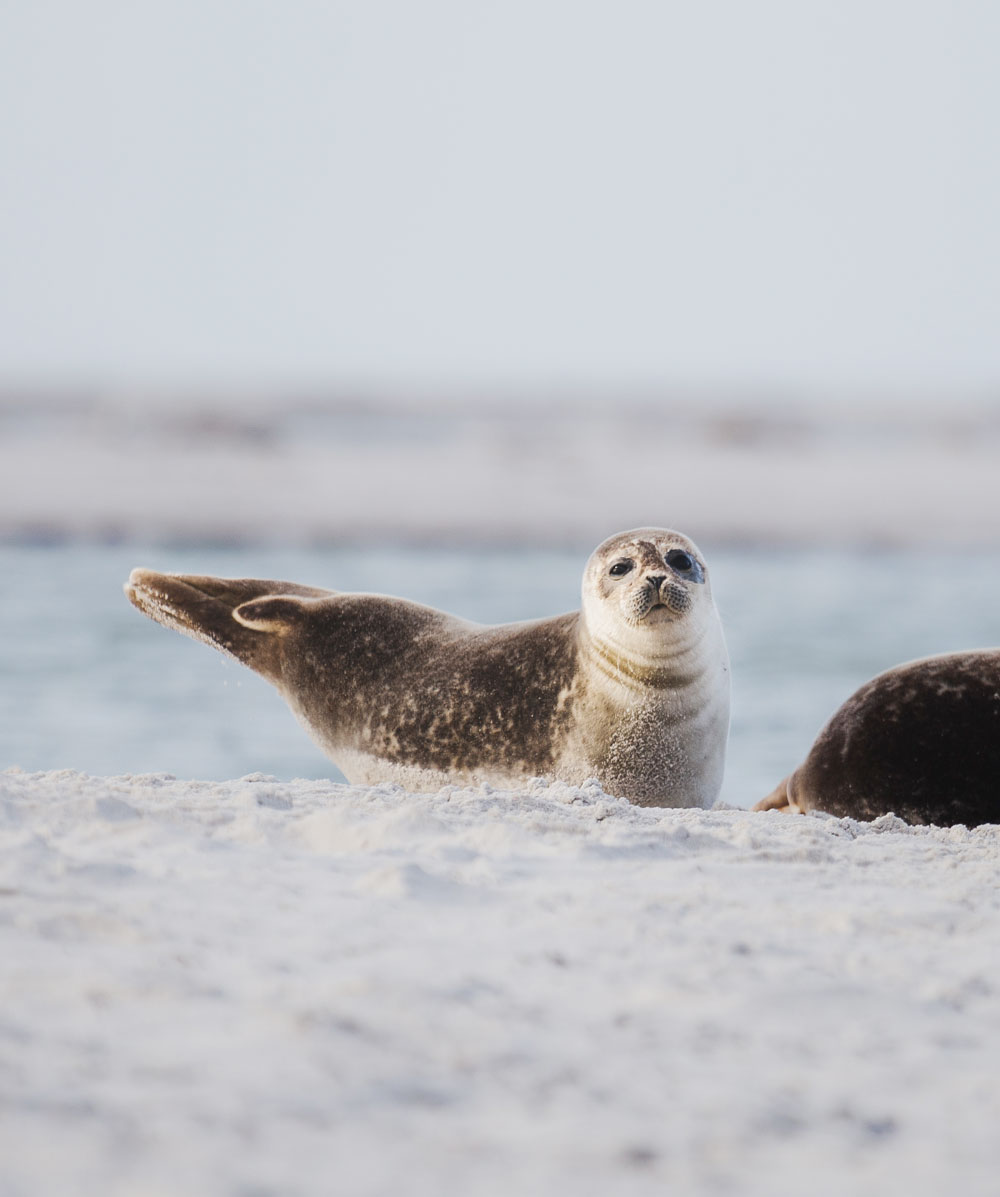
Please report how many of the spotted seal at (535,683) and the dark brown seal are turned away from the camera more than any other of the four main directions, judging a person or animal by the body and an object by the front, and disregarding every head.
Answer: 0

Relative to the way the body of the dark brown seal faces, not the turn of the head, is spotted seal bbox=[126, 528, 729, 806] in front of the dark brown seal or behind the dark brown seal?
behind

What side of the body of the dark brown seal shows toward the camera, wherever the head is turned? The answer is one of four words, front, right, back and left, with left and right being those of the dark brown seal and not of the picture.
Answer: right
